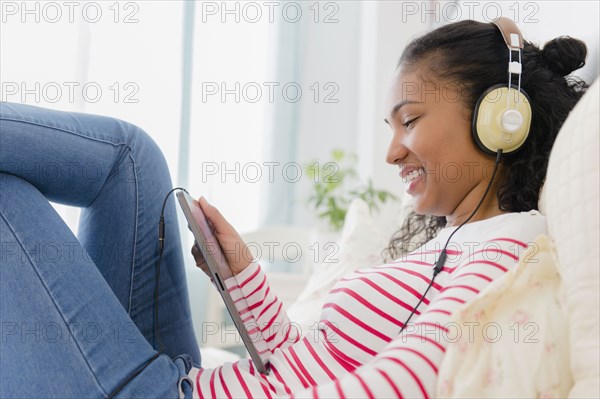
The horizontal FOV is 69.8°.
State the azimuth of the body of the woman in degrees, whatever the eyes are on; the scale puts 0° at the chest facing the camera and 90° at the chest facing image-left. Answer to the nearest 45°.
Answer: approximately 90°

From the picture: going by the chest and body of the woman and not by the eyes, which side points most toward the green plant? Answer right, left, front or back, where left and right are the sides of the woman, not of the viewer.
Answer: right

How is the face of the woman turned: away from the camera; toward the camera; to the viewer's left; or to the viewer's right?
to the viewer's left
